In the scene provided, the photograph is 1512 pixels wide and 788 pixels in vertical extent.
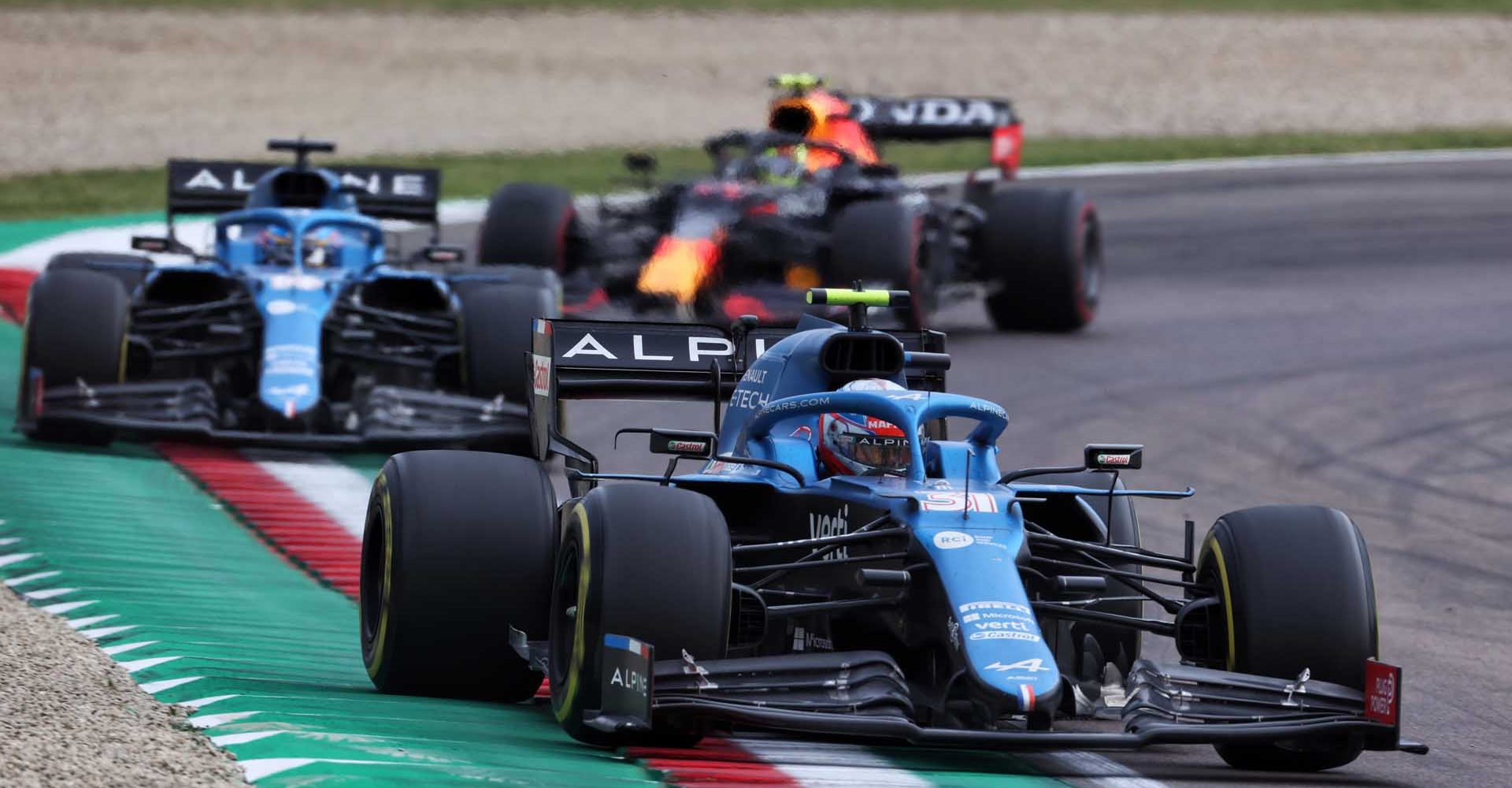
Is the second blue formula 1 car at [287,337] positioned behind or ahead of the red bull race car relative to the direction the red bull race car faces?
ahead

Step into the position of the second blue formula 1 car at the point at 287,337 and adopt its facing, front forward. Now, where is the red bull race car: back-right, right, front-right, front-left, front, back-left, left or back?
back-left

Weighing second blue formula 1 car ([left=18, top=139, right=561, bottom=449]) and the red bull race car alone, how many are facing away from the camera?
0

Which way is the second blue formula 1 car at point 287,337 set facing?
toward the camera

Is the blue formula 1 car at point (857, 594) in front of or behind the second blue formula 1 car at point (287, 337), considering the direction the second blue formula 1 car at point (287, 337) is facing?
in front

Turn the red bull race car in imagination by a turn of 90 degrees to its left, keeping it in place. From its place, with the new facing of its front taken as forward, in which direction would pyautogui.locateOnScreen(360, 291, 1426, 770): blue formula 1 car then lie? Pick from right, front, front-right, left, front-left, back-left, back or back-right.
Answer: front-right

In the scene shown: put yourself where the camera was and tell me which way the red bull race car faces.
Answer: facing the viewer and to the left of the viewer
